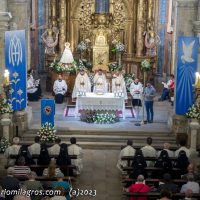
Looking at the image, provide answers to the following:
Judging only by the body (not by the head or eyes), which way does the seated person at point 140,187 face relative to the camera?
away from the camera

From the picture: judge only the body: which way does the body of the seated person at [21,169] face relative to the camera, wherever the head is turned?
away from the camera

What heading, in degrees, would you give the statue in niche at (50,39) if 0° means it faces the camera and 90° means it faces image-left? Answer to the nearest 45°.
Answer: approximately 0°

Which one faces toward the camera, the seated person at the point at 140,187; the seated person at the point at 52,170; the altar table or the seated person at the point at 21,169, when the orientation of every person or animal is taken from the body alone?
the altar table

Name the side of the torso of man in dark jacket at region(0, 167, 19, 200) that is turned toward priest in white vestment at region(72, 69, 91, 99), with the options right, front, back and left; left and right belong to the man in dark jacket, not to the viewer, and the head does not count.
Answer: front

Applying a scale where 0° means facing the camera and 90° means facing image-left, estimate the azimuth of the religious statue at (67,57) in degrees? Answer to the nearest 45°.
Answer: approximately 0°

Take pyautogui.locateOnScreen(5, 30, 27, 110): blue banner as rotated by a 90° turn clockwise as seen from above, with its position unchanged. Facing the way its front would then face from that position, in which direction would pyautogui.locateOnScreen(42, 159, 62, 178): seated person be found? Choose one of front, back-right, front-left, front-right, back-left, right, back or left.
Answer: left

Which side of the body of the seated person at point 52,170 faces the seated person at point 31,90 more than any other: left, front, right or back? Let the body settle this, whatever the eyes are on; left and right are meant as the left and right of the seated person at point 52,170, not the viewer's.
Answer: front

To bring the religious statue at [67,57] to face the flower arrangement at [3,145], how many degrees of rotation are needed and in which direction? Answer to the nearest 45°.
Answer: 0° — it already faces it

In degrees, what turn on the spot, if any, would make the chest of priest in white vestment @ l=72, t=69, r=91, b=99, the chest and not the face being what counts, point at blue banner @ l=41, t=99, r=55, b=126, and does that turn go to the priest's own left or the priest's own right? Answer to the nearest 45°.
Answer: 0° — they already face it

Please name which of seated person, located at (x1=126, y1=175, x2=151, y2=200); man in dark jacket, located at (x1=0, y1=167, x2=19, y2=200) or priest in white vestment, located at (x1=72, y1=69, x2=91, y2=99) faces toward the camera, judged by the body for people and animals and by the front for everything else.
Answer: the priest in white vestment
